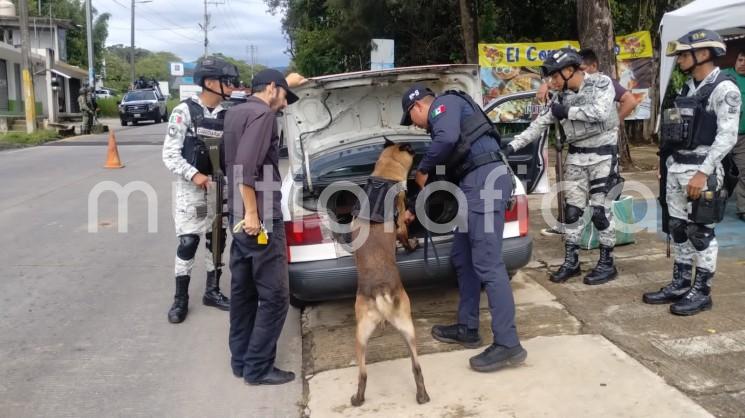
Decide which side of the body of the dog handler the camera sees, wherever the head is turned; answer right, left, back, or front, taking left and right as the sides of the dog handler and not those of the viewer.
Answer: left

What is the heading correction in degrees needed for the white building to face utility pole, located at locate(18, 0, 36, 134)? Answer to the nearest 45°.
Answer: approximately 45° to its right

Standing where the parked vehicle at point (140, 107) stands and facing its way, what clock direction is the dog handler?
The dog handler is roughly at 12 o'clock from the parked vehicle.

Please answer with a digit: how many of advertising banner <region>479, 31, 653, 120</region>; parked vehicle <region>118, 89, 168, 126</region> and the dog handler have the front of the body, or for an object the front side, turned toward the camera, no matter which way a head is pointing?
2

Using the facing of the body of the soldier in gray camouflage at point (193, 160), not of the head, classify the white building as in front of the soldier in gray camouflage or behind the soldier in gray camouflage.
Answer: behind

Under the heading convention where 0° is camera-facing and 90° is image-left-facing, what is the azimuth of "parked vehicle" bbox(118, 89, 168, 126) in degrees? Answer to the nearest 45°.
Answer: approximately 0°

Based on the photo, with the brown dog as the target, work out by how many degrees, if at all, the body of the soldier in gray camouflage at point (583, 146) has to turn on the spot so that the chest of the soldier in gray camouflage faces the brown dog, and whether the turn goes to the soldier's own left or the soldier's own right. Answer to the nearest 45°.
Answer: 0° — they already face it

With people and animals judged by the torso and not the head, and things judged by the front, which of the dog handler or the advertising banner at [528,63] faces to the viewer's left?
the dog handler

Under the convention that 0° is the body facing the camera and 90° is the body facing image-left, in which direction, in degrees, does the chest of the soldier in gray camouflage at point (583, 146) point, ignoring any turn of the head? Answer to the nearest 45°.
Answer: approximately 45°

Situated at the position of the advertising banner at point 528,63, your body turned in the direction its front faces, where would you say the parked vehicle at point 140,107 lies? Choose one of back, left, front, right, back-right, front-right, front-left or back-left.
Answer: back-right

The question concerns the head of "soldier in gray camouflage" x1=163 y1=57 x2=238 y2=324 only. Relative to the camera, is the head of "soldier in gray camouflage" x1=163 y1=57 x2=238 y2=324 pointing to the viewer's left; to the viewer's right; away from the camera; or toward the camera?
to the viewer's right
